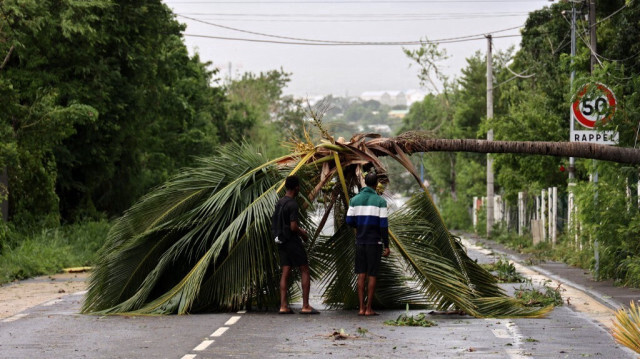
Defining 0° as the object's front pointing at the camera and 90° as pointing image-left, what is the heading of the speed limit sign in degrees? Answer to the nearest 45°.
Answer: approximately 0°

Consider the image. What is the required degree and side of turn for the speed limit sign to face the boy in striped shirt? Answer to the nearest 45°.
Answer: approximately 45° to its right

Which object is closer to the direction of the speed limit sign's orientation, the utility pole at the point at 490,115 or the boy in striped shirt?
the boy in striped shirt

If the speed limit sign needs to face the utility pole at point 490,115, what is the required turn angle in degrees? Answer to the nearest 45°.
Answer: approximately 180°

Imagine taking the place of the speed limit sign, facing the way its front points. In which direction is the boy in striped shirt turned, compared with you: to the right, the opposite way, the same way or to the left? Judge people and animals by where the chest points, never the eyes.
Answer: the opposite way

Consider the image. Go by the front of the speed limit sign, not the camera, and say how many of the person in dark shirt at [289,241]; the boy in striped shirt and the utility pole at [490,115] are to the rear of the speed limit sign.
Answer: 1

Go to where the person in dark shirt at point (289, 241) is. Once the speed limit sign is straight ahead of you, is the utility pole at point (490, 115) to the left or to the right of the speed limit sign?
left

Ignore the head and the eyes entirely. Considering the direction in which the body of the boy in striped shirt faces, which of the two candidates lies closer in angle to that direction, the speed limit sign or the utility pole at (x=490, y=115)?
the utility pole

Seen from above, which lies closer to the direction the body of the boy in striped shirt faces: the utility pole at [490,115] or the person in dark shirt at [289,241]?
the utility pole

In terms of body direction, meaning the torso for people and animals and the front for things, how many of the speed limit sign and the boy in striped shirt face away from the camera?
1

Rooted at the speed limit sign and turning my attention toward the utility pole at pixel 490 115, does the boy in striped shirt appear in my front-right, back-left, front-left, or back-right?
back-left

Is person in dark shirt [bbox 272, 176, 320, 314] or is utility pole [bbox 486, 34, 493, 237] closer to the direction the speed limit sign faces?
the person in dark shirt

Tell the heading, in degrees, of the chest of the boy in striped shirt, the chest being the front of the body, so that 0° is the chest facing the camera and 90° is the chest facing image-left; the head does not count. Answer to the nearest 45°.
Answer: approximately 180°
